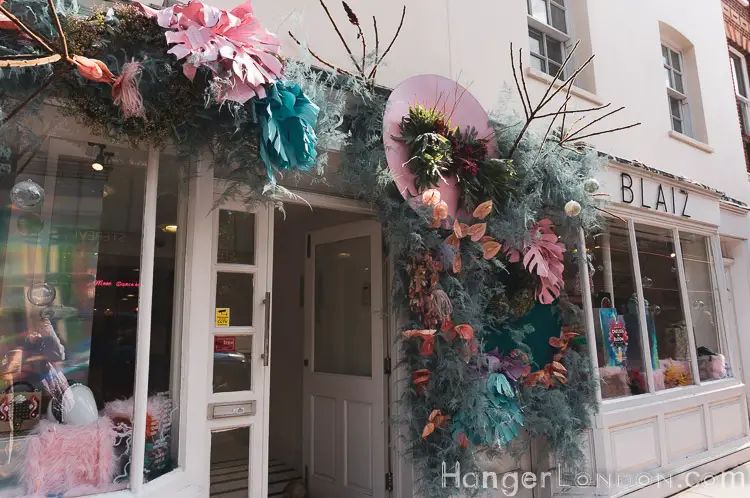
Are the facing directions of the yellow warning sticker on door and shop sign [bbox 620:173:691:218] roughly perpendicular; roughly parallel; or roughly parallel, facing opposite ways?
roughly parallel

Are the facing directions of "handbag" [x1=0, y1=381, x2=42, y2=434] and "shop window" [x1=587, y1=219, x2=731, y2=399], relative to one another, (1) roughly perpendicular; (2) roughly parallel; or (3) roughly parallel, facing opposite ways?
roughly parallel

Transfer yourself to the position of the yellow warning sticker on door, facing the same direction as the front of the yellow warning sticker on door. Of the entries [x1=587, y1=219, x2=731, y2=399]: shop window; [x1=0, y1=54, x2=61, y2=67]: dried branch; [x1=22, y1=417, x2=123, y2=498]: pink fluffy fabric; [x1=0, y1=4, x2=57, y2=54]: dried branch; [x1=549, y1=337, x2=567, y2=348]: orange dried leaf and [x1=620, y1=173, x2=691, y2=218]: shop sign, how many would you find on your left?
3

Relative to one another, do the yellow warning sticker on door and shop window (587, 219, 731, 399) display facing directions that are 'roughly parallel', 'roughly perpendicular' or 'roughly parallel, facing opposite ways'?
roughly parallel

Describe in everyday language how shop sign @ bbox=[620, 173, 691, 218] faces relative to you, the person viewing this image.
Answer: facing the viewer and to the right of the viewer

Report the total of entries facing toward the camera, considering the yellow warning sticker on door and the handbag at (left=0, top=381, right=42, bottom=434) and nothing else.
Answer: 2

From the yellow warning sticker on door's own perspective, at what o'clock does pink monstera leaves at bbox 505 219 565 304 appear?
The pink monstera leaves is roughly at 9 o'clock from the yellow warning sticker on door.

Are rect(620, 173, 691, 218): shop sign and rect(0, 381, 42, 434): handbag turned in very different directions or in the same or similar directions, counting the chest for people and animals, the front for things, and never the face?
same or similar directions

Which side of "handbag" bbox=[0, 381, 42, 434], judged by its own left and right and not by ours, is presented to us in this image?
front

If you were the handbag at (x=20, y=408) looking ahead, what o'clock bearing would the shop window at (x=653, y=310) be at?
The shop window is roughly at 9 o'clock from the handbag.

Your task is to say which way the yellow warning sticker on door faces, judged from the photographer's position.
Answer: facing the viewer

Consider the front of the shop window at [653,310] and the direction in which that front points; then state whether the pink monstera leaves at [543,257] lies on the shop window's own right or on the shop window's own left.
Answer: on the shop window's own right
